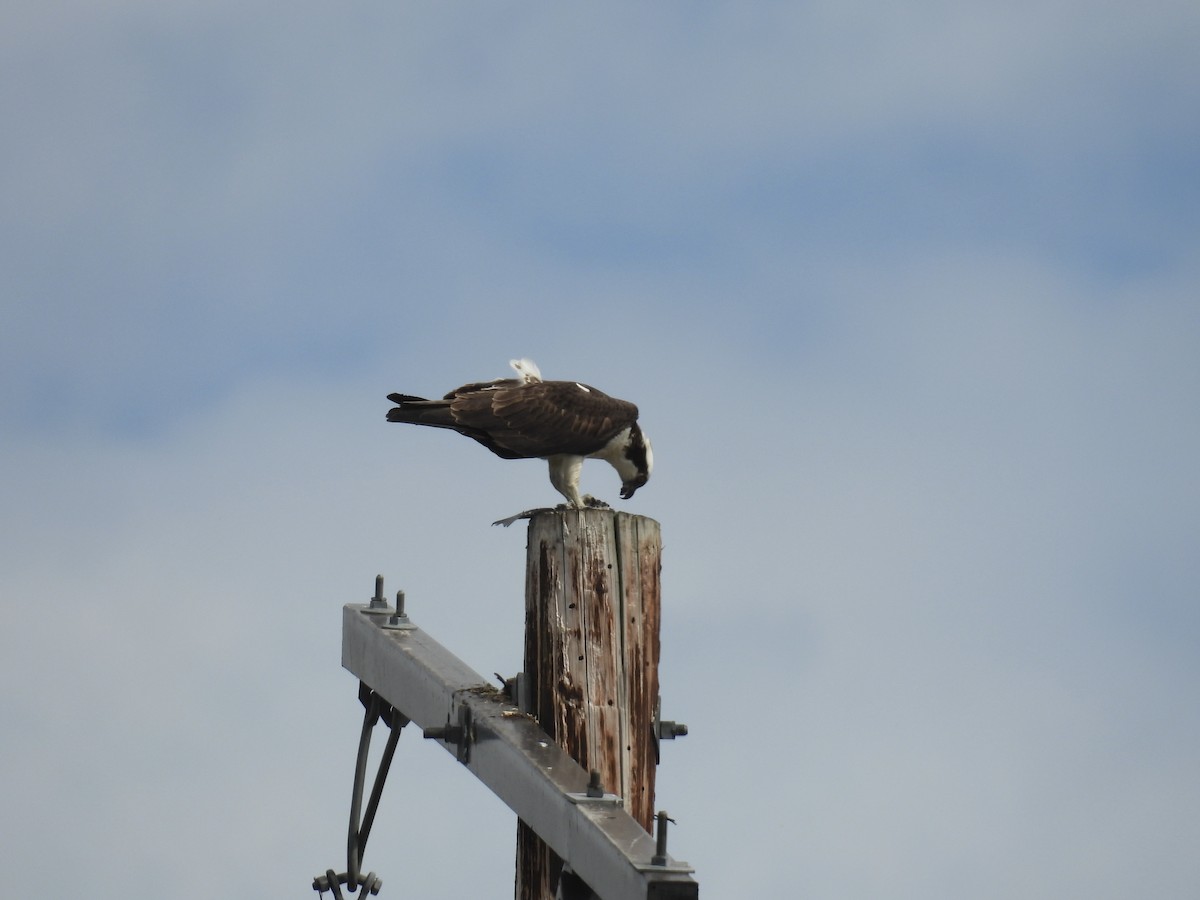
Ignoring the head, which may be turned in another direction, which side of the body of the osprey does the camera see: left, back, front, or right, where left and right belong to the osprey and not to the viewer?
right
